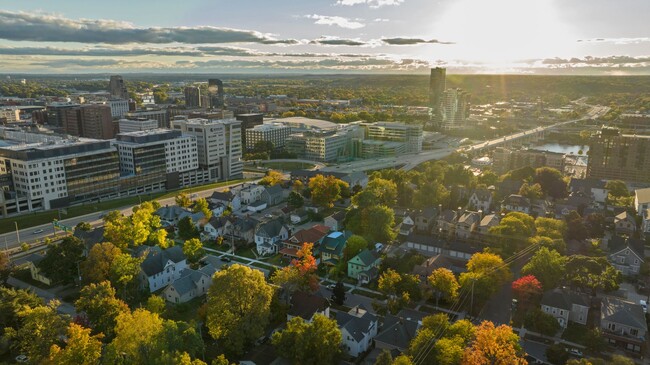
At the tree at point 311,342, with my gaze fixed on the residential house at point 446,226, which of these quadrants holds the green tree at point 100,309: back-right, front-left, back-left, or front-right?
back-left

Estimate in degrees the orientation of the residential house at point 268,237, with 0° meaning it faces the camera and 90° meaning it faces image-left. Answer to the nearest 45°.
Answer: approximately 45°

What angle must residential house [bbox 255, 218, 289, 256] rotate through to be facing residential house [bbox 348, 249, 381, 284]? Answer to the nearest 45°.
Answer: approximately 90° to its left

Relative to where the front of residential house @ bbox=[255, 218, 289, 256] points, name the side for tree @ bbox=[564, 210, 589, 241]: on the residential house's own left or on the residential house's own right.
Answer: on the residential house's own left

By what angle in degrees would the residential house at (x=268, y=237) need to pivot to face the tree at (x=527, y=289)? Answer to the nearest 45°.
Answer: approximately 90° to its left

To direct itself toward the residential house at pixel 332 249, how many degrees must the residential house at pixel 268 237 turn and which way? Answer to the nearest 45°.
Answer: approximately 90° to its left

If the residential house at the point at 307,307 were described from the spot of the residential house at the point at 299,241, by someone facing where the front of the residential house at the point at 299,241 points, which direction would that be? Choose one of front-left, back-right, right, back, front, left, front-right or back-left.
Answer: front-left

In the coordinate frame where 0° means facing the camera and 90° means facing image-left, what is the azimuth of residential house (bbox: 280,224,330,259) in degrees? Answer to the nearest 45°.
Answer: approximately 45°

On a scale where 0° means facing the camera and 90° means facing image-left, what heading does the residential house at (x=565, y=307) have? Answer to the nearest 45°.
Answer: approximately 45°

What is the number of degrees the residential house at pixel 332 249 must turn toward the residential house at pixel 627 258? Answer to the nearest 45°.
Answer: approximately 135° to its left

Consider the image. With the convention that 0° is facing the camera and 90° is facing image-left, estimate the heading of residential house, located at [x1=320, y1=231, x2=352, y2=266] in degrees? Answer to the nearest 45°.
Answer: approximately 45°
